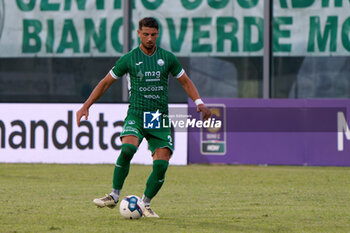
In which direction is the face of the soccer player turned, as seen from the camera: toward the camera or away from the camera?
toward the camera

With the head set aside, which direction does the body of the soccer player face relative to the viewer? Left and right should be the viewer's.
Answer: facing the viewer

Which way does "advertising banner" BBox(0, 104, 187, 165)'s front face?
toward the camera

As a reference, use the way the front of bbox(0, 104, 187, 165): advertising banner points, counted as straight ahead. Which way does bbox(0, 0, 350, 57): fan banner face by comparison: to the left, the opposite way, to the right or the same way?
the same way

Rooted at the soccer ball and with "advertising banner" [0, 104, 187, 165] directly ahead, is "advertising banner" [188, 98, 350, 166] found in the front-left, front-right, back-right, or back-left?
front-right

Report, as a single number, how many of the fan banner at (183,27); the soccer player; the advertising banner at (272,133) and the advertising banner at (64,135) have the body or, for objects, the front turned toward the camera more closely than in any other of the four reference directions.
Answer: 4

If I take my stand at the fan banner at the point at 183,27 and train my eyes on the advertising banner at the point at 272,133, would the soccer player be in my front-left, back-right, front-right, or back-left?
front-right

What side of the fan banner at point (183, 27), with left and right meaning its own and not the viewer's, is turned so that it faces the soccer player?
front

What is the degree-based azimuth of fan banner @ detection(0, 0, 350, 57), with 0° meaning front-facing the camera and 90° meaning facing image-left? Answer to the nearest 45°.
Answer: approximately 0°

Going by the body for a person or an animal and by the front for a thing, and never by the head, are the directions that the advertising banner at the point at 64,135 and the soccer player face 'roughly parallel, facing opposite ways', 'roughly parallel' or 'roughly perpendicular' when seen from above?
roughly parallel

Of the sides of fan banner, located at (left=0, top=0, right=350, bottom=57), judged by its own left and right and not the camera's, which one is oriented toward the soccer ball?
front

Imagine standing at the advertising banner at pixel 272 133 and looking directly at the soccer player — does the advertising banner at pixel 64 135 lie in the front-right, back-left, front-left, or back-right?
front-right

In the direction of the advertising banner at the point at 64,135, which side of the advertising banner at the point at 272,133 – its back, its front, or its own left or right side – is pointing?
right

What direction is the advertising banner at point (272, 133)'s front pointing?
toward the camera

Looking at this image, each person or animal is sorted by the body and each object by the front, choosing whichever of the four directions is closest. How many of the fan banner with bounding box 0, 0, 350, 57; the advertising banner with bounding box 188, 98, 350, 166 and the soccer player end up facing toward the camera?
3

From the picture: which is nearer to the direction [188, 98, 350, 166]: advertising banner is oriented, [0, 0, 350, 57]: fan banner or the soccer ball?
the soccer ball
